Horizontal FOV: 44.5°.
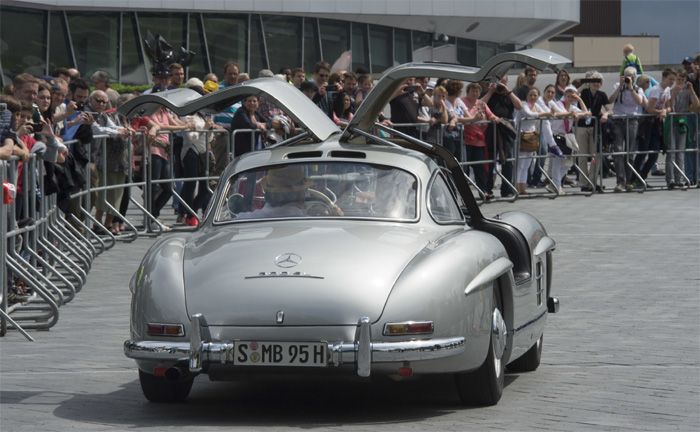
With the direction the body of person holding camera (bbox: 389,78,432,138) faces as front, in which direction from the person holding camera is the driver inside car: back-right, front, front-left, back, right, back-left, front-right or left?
front

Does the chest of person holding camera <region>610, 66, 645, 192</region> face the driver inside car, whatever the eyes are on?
yes

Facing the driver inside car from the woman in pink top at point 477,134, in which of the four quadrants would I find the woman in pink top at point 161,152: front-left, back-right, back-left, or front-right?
front-right

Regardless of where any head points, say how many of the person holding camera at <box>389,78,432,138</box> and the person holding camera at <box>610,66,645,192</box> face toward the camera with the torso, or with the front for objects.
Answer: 2

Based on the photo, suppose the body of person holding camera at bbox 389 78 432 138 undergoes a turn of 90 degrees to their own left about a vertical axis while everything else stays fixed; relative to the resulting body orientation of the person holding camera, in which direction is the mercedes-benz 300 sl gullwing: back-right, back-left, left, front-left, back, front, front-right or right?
right

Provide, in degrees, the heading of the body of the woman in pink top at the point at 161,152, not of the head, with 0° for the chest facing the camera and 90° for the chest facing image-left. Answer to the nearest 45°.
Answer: approximately 315°

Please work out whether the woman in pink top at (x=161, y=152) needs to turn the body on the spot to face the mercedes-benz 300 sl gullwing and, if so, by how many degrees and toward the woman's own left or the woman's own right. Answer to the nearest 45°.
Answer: approximately 45° to the woman's own right

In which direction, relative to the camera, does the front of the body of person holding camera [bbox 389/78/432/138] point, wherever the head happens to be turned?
toward the camera

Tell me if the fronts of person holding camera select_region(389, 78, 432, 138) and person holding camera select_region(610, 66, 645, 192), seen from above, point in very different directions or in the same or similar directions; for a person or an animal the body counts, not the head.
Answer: same or similar directions

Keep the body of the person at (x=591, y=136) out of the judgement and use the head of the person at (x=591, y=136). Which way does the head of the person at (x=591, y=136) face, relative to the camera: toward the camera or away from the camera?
toward the camera

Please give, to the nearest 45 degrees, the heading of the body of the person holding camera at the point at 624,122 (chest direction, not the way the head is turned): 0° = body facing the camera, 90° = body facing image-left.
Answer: approximately 0°
